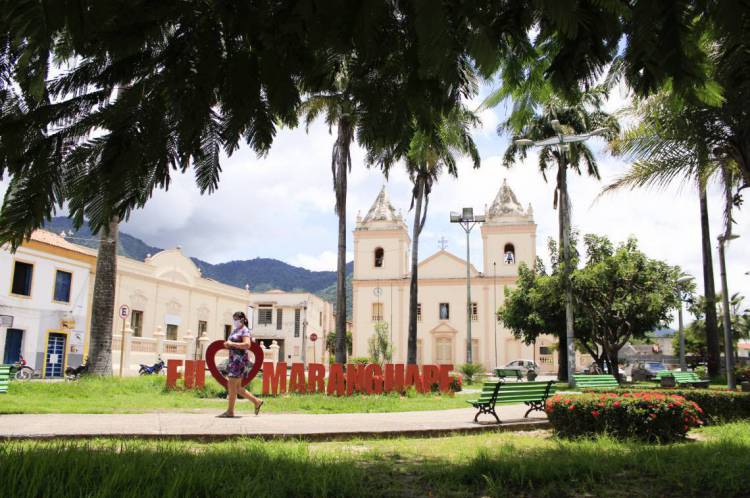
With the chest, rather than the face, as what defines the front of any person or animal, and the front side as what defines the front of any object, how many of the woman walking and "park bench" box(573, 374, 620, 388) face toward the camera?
1

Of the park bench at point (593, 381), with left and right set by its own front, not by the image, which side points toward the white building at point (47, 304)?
right

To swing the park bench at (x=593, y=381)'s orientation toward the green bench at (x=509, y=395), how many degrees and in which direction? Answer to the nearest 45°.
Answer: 0° — it already faces it

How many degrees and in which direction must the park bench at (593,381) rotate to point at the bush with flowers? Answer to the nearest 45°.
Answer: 0° — it already faces it

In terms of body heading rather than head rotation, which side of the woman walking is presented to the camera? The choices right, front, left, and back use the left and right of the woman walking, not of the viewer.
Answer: left

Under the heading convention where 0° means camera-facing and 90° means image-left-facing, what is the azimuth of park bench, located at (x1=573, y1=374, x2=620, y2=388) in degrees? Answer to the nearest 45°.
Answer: approximately 0°
